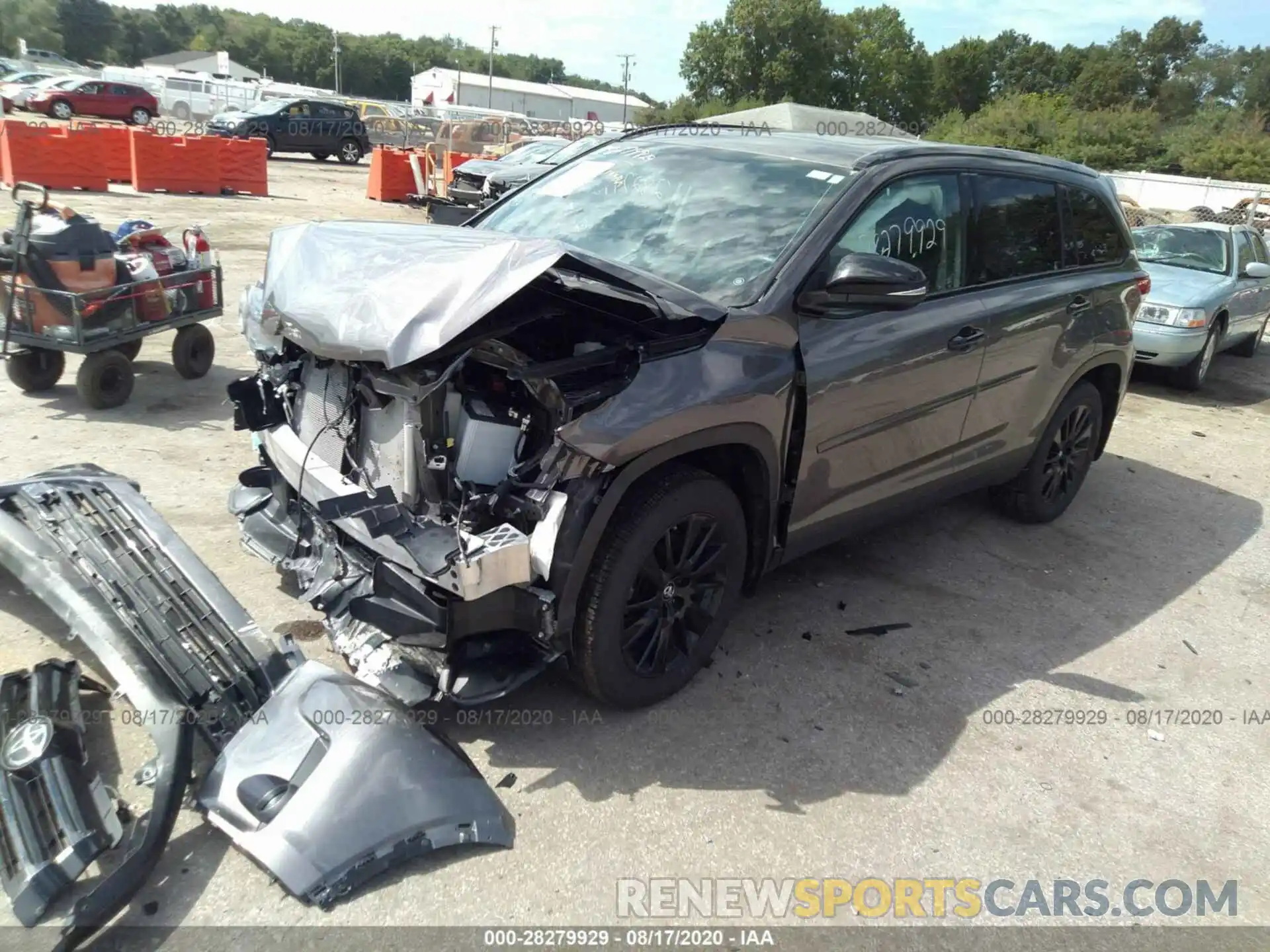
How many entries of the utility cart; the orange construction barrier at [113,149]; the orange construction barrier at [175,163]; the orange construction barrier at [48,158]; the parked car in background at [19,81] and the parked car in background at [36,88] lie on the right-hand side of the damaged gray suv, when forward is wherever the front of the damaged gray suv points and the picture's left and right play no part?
6

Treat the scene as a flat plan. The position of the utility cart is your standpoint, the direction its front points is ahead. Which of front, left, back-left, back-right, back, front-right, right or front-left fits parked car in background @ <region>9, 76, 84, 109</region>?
back-right

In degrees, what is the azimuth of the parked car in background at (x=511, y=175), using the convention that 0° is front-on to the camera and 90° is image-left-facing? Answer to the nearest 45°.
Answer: approximately 45°

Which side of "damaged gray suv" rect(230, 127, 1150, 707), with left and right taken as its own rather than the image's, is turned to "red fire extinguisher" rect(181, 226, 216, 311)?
right

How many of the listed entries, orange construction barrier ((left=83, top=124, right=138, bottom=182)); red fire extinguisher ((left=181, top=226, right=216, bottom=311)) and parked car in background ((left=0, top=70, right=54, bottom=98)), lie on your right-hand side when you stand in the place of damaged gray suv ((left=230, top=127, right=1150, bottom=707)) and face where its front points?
3

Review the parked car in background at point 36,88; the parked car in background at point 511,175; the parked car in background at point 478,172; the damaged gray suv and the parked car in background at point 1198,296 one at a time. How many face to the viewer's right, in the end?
0

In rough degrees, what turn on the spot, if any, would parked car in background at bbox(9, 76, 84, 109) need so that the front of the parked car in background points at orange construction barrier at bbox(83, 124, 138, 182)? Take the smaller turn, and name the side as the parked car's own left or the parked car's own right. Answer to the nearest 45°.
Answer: approximately 45° to the parked car's own left

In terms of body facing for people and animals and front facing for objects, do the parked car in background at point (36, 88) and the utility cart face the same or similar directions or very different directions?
same or similar directions

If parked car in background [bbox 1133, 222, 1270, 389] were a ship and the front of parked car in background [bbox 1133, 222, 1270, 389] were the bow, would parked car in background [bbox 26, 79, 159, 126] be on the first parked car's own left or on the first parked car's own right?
on the first parked car's own right

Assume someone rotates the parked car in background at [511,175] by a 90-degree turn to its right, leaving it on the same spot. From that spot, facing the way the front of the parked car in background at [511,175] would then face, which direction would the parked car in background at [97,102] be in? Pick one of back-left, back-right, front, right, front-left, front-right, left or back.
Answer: front

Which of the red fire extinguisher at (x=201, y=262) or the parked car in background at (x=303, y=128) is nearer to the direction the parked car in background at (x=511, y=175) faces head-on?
the red fire extinguisher

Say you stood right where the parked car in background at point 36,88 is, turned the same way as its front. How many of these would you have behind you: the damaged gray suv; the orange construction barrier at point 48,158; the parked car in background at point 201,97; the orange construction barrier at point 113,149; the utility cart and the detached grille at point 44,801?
1

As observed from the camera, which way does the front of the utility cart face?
facing the viewer and to the left of the viewer

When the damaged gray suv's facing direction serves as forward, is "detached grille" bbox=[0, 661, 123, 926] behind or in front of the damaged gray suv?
in front

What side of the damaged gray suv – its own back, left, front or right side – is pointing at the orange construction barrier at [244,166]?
right

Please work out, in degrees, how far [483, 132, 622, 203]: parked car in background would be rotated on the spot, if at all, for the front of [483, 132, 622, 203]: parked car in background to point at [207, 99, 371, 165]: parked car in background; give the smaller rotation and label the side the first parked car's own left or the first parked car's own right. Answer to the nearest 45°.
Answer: approximately 90° to the first parked car's own right
